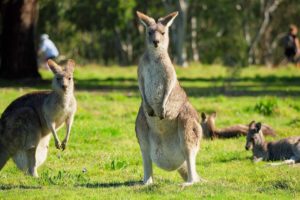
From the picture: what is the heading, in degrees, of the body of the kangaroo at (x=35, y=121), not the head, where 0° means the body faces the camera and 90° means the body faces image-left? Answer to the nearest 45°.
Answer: approximately 315°

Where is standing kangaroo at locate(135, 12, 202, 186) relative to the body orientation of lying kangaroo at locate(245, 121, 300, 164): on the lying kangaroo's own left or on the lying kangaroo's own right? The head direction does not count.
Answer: on the lying kangaroo's own left

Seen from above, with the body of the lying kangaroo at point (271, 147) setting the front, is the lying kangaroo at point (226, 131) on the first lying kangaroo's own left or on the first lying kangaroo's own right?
on the first lying kangaroo's own right

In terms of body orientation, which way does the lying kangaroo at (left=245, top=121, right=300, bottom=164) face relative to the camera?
to the viewer's left

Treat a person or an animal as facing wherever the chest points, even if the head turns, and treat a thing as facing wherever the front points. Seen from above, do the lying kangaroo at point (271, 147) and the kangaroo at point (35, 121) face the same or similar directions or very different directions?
very different directions

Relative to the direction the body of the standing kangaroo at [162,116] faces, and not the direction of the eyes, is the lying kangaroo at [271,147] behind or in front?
behind

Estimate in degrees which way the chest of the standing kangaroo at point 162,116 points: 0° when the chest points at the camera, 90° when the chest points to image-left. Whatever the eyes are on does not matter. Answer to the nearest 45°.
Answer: approximately 0°

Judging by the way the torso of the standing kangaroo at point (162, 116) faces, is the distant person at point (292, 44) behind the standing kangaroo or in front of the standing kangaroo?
behind
